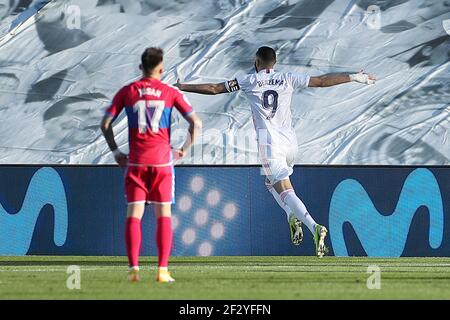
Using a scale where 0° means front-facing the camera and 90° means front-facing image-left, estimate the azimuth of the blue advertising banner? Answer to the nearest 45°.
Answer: approximately 0°

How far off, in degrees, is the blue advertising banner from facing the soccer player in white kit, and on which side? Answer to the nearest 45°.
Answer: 0° — it already faces them

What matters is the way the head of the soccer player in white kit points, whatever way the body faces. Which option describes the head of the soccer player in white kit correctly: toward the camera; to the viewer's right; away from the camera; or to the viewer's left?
away from the camera
